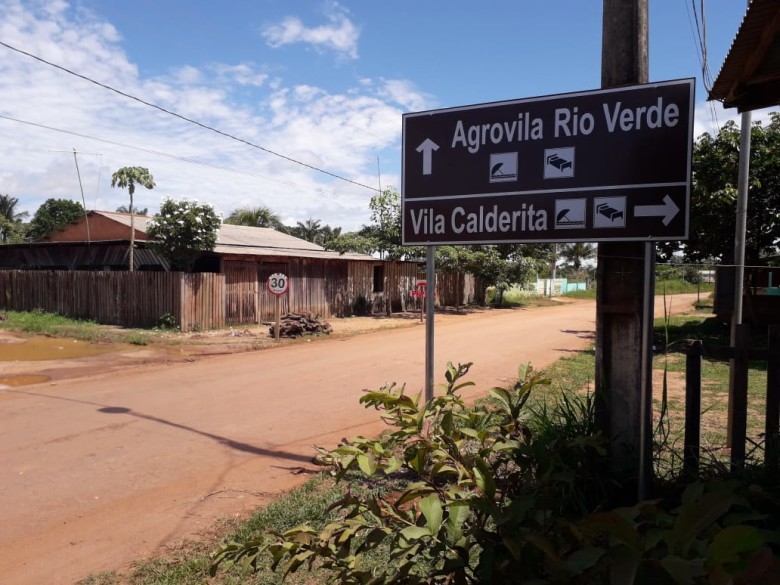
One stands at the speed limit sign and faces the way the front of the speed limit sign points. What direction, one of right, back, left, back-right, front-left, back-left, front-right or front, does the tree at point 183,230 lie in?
back-right

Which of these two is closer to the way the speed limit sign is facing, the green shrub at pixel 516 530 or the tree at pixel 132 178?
the green shrub

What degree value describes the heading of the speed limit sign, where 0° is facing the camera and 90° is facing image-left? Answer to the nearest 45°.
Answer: approximately 0°

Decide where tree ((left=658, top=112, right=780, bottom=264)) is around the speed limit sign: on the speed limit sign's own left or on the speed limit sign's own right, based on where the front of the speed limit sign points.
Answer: on the speed limit sign's own left

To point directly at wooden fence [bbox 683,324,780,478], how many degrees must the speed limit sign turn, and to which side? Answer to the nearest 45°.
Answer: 0° — it already faces it

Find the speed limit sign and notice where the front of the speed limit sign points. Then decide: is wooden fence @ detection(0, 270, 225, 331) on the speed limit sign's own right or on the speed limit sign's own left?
on the speed limit sign's own right

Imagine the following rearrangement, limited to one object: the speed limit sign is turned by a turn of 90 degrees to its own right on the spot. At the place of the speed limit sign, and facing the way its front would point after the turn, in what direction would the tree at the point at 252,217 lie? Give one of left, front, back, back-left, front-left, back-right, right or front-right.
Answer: right

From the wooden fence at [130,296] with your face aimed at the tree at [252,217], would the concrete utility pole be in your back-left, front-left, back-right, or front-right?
back-right

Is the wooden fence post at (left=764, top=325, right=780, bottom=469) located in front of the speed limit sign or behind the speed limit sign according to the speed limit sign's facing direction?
in front

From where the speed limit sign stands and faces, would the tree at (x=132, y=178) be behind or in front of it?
behind
